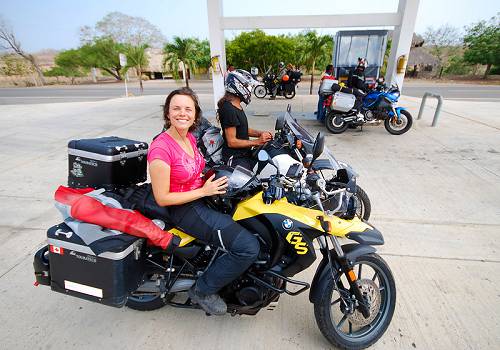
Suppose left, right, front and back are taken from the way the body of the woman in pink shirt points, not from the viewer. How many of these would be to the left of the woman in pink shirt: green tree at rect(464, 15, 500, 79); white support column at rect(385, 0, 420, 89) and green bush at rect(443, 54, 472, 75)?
3

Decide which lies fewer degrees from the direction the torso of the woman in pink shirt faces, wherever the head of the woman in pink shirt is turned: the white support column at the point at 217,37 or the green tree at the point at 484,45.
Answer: the green tree

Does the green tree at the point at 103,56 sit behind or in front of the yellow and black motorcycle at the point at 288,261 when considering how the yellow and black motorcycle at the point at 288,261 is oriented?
behind

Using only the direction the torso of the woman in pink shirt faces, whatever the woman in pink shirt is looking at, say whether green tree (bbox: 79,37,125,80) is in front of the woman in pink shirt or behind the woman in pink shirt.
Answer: behind

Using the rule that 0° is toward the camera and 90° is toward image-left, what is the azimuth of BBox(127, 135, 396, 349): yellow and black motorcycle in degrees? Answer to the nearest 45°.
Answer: approximately 315°

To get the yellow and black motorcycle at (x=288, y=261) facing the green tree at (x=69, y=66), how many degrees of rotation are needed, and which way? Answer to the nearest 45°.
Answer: approximately 180°

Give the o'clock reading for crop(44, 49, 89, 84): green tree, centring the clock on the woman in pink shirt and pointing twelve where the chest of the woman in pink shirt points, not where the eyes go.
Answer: The green tree is roughly at 7 o'clock from the woman in pink shirt.

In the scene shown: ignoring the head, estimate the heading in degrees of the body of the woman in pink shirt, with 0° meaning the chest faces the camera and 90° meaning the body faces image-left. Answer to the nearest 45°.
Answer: approximately 315°

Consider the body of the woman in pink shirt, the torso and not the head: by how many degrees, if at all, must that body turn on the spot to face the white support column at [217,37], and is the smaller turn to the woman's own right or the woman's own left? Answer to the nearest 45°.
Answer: approximately 135° to the woman's own left

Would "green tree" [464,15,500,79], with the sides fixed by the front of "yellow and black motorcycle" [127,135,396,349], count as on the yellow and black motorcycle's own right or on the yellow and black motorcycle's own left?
on the yellow and black motorcycle's own left

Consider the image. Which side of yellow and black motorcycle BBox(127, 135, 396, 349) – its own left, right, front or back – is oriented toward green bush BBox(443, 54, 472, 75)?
left

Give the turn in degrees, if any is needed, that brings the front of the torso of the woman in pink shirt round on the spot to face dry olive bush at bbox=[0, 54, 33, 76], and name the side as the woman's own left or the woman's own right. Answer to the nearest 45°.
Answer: approximately 180°

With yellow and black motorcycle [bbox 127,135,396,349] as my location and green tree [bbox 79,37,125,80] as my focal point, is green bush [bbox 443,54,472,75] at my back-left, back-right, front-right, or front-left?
front-right
